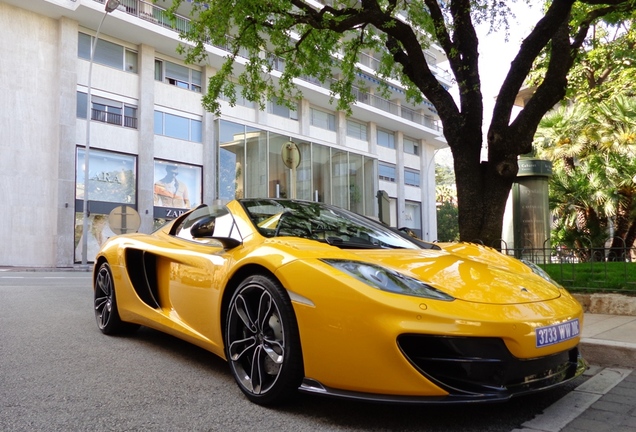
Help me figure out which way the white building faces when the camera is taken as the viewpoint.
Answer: facing the viewer and to the right of the viewer

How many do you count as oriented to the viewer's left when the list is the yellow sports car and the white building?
0

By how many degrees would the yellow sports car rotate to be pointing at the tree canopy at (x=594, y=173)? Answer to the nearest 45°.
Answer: approximately 90° to its left

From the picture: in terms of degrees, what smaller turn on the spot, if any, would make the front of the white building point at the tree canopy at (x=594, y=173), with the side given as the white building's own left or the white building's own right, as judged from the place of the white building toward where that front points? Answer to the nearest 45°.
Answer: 0° — it already faces it

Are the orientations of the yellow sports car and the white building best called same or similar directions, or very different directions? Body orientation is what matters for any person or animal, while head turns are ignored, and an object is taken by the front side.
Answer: same or similar directions

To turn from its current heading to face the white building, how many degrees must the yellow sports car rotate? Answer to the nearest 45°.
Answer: approximately 180°

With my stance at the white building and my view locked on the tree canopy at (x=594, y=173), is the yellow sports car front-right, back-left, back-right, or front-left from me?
front-right

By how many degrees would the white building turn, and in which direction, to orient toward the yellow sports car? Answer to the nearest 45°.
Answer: approximately 45° to its right

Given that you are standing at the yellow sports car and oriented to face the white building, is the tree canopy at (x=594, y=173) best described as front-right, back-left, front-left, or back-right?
front-right
